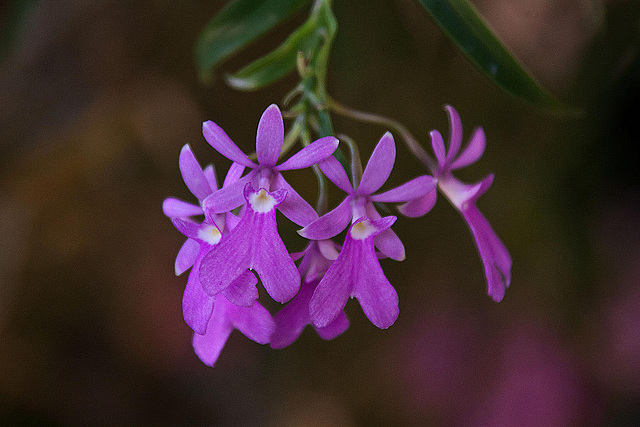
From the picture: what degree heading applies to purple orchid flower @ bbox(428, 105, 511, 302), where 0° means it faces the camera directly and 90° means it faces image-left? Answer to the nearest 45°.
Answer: approximately 270°

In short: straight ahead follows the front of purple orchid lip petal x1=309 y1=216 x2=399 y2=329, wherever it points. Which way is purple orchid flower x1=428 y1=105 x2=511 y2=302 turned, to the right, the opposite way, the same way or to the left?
to the left

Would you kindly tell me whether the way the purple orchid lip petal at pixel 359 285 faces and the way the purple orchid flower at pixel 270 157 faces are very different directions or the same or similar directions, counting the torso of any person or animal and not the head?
same or similar directions

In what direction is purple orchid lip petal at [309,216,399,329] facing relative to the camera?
toward the camera

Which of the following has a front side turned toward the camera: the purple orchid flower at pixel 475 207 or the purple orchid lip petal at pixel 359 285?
the purple orchid lip petal at pixel 359 285

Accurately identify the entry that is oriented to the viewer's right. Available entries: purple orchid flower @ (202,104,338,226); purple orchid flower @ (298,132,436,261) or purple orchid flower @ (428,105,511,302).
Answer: purple orchid flower @ (428,105,511,302)

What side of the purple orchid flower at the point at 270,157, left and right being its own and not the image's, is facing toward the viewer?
front

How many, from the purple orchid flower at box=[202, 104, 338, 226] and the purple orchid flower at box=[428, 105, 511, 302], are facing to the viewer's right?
1
